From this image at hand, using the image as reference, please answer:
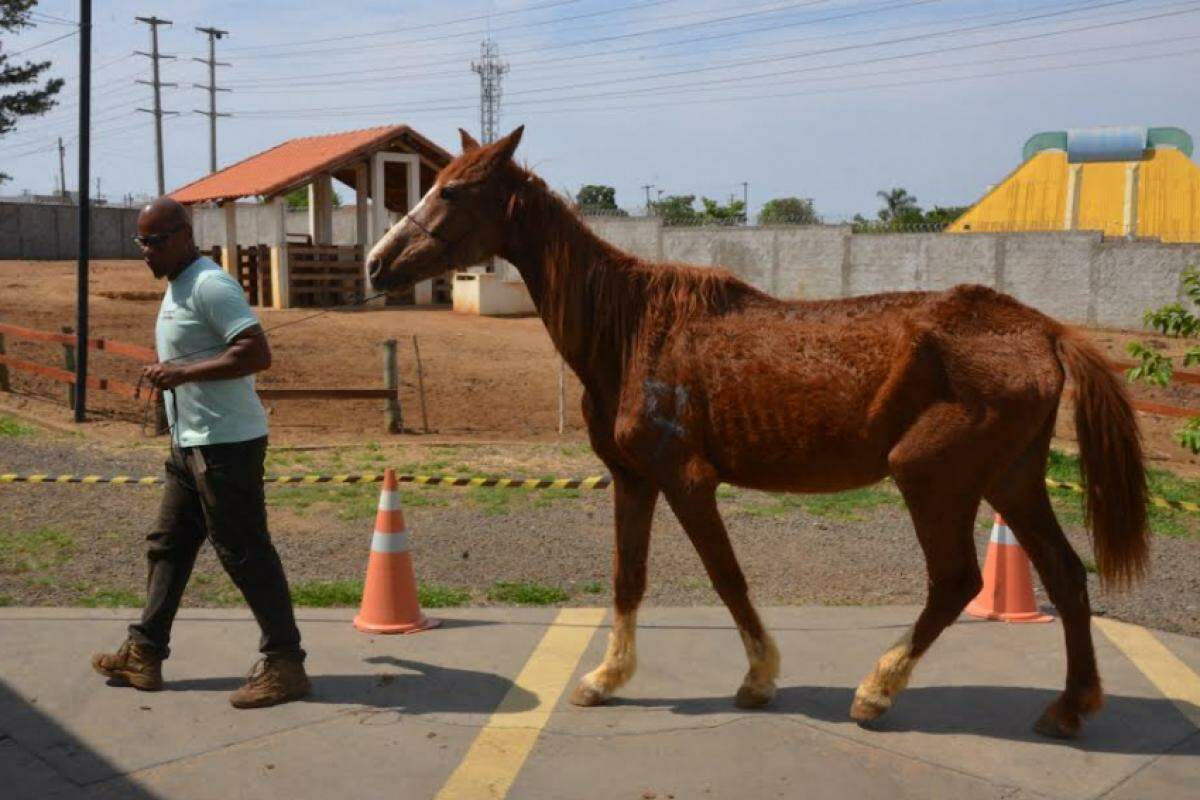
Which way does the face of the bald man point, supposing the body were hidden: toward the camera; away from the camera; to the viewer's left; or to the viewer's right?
to the viewer's left

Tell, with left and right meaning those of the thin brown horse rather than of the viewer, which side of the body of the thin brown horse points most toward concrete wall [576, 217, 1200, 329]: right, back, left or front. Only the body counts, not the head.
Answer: right

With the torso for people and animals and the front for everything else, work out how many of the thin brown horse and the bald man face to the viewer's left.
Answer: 2

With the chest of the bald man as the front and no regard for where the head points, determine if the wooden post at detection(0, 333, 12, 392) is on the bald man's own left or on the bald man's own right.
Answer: on the bald man's own right

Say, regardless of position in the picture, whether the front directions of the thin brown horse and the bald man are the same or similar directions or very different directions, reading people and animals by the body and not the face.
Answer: same or similar directions

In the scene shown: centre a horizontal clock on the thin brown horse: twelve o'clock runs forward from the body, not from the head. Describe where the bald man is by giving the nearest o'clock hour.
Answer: The bald man is roughly at 12 o'clock from the thin brown horse.

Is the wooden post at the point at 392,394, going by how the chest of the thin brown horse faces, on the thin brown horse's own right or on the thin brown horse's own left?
on the thin brown horse's own right

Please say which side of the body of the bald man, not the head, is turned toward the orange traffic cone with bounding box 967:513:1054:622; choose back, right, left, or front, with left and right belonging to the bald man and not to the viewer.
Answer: back

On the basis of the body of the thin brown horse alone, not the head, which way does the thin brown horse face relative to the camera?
to the viewer's left

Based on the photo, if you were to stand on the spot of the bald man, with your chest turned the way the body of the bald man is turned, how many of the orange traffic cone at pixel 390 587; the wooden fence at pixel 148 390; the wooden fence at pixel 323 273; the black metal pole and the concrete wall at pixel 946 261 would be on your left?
0

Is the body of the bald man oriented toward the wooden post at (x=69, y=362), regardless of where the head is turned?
no

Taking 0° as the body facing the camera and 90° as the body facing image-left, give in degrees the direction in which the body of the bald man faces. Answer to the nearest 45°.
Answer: approximately 90°
